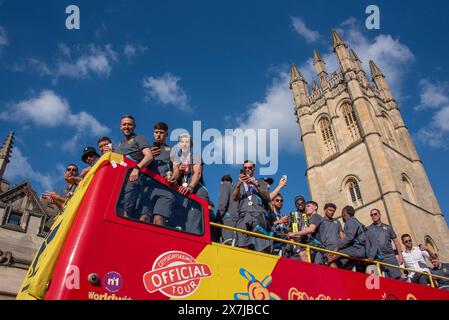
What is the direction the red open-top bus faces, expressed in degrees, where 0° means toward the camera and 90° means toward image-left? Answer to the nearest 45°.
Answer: approximately 45°

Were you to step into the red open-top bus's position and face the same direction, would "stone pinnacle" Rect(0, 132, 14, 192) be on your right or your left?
on your right

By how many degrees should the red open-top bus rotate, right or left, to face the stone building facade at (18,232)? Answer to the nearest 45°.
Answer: approximately 90° to its right

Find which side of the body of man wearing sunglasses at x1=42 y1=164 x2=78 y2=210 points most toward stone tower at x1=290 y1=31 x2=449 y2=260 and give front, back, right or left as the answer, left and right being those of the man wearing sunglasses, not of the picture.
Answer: back

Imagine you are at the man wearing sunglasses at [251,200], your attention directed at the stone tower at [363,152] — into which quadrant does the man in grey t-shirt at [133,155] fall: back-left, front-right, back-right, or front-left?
back-left
